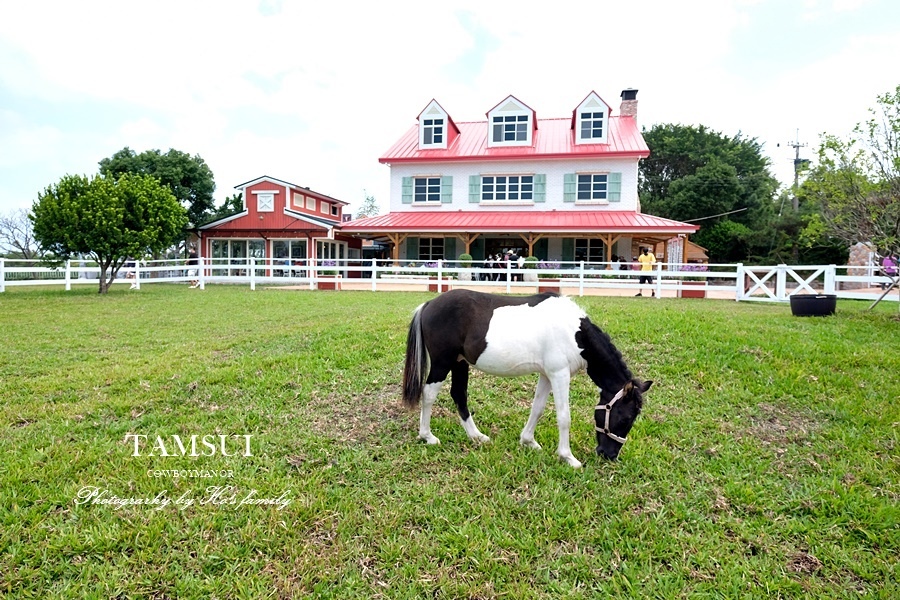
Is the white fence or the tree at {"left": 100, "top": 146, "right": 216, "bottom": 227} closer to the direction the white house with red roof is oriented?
the white fence

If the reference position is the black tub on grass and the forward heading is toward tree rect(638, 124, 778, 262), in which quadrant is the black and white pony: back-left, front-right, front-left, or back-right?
back-left

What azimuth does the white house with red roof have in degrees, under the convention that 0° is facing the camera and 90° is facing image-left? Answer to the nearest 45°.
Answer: approximately 0°

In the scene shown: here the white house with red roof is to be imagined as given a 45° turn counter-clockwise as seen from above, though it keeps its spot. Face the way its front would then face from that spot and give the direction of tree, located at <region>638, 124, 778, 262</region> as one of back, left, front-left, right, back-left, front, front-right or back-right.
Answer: left

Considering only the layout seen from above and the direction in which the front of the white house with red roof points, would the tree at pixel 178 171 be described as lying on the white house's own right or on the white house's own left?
on the white house's own right

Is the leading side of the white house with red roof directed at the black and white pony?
yes
